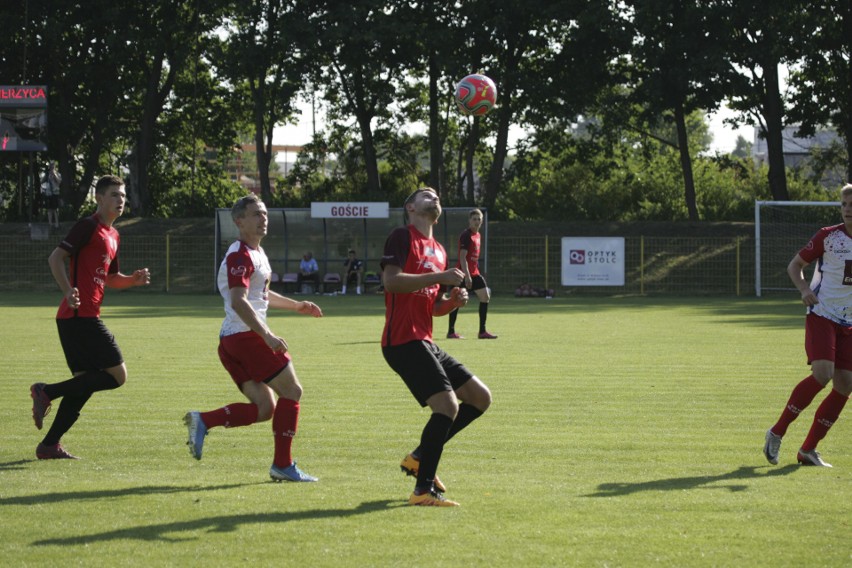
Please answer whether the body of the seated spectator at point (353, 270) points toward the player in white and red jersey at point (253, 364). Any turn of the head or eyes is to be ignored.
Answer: yes

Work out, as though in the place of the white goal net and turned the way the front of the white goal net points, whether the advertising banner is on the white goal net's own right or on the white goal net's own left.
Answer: on the white goal net's own right

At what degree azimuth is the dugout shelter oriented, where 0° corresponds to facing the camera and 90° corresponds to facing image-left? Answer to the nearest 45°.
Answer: approximately 0°

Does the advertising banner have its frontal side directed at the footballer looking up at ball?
yes

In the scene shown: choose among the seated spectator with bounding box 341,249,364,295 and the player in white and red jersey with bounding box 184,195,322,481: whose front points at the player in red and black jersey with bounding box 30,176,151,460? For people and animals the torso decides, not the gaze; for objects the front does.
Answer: the seated spectator

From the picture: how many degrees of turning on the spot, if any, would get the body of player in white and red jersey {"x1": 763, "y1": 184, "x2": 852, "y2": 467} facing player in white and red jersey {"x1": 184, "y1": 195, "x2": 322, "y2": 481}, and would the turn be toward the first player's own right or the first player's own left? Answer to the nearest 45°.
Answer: approximately 90° to the first player's own right

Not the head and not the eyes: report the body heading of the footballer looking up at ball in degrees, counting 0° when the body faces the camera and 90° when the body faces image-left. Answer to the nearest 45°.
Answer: approximately 315°

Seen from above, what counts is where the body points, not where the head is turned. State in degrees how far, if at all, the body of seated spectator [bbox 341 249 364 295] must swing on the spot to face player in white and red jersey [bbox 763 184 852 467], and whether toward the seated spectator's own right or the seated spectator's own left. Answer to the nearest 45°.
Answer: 0° — they already face them

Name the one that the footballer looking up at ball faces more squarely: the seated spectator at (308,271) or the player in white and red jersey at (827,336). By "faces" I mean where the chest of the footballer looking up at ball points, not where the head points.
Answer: the player in white and red jersey
